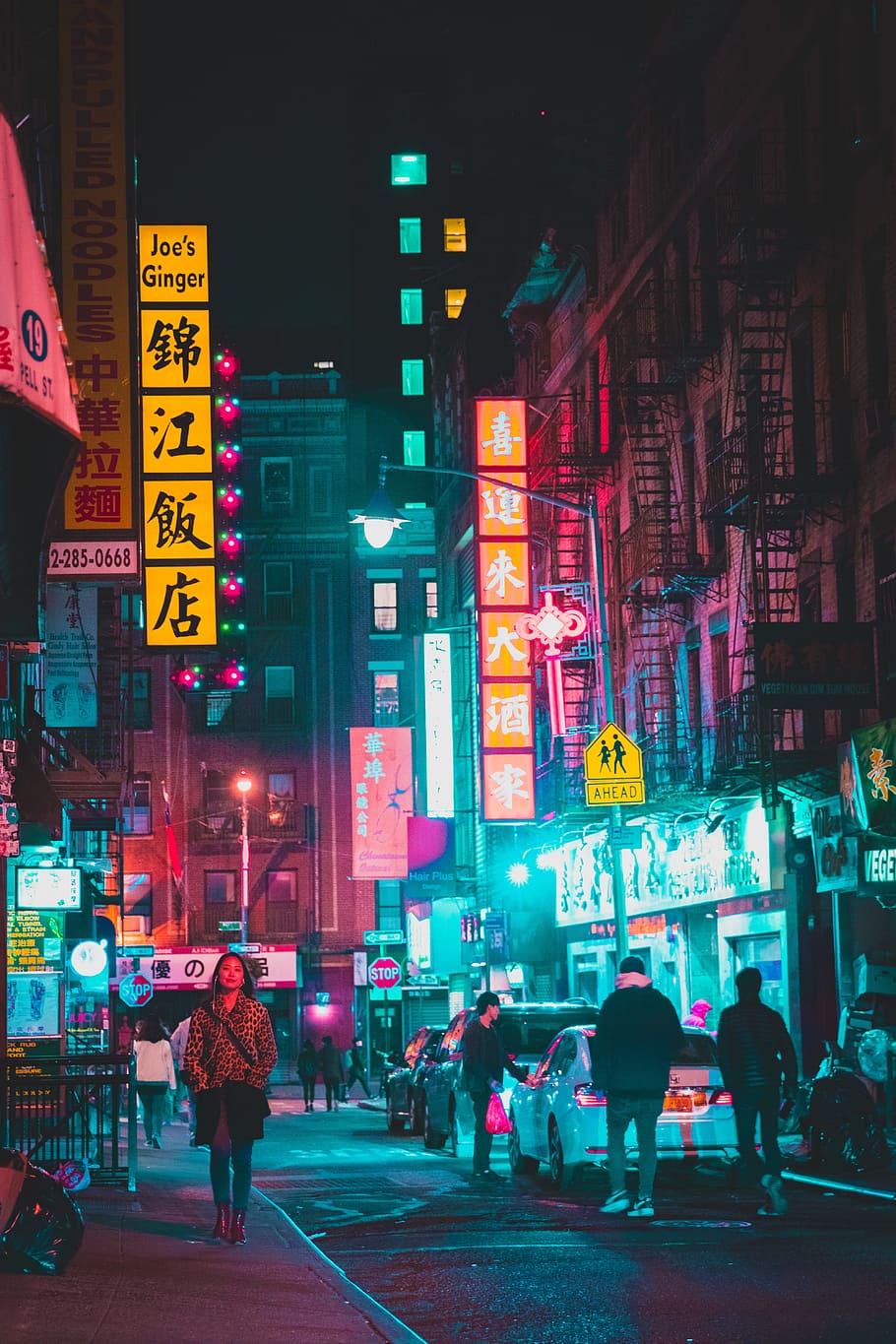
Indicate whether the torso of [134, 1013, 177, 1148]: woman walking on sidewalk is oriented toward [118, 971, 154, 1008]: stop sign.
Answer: yes

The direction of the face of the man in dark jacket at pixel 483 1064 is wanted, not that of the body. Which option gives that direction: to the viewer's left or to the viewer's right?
to the viewer's right

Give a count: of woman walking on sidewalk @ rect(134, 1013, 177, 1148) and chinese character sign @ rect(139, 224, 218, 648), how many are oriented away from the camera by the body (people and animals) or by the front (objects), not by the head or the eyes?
1

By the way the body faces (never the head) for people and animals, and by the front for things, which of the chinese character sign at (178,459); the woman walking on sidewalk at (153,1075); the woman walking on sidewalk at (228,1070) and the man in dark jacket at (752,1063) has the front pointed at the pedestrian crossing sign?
the man in dark jacket

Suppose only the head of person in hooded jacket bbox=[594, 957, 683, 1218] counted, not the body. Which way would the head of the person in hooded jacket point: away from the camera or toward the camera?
away from the camera

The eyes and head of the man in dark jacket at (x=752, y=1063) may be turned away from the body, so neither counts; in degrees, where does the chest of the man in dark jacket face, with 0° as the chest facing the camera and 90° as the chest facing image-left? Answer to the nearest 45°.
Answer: approximately 180°

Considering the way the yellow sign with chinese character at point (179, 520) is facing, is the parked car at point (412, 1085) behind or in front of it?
behind

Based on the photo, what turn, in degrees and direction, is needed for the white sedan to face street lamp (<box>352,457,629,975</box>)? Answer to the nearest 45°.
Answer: approximately 45° to its right

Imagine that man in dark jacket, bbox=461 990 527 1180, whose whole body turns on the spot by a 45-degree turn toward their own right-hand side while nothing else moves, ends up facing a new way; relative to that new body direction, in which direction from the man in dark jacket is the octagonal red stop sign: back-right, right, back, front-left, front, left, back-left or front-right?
back-left

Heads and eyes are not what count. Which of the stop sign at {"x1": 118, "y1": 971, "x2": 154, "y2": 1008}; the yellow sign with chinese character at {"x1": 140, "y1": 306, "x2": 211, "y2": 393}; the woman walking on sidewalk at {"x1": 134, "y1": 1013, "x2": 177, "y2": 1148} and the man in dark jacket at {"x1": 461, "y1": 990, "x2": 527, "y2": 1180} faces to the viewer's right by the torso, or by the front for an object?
the man in dark jacket

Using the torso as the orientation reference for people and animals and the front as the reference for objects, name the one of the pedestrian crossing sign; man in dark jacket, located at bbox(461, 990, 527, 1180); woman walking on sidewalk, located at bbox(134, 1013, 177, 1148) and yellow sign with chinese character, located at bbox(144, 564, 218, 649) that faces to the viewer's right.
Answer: the man in dark jacket

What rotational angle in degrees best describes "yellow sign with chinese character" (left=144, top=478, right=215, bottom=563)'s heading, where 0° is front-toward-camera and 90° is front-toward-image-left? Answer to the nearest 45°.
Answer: approximately 0°
